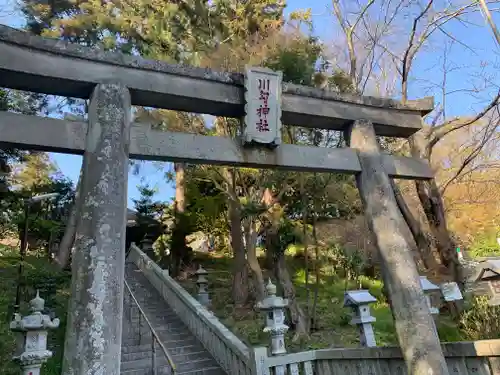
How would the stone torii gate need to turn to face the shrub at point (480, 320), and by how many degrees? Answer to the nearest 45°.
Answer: approximately 90° to its left

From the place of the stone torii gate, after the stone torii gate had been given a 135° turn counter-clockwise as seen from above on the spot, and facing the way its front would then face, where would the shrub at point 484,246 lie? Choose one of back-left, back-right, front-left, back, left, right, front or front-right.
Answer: front-right

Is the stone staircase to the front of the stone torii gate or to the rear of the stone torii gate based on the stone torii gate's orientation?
to the rear

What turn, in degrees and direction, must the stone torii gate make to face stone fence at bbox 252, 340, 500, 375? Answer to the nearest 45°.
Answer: approximately 90° to its left

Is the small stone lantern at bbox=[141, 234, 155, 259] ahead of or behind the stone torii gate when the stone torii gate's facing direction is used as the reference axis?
behind

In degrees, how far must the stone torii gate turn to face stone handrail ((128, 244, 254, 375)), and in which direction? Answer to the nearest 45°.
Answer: approximately 135° to its left

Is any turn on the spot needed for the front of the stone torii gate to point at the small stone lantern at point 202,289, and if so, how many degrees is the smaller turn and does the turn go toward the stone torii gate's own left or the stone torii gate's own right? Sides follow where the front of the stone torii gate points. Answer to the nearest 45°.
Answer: approximately 135° to the stone torii gate's own left

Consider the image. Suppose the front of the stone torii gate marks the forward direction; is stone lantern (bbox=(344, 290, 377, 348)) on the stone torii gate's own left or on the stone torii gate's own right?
on the stone torii gate's own left

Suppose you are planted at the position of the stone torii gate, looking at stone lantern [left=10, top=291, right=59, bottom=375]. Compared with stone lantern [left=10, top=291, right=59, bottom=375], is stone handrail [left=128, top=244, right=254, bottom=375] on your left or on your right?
right
